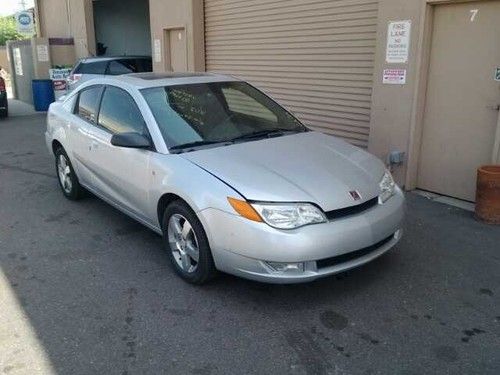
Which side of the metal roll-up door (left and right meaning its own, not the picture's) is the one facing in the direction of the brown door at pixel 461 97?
left

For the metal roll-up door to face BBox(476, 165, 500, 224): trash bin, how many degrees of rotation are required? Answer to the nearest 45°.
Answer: approximately 90° to its left

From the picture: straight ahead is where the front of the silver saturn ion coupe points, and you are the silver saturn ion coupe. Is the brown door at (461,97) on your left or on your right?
on your left

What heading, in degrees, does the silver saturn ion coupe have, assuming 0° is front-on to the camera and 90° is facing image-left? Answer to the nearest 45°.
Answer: approximately 315°

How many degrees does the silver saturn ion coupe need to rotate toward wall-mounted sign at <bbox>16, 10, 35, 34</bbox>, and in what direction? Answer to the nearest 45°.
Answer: approximately 180°

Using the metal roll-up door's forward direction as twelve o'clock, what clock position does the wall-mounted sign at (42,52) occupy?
The wall-mounted sign is roughly at 3 o'clock from the metal roll-up door.

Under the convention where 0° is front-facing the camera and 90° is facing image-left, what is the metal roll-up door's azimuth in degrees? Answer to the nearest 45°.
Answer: approximately 45°

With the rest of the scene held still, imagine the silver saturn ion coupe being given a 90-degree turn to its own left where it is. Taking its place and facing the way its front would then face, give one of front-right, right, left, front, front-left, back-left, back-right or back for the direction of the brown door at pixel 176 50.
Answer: front-left
